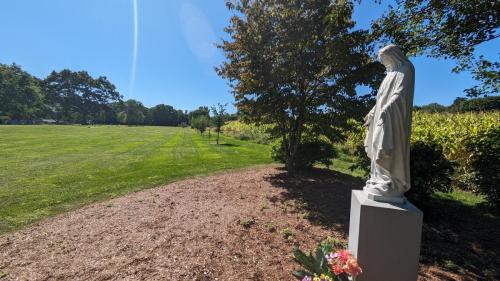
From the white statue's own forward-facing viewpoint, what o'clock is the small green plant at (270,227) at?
The small green plant is roughly at 1 o'clock from the white statue.

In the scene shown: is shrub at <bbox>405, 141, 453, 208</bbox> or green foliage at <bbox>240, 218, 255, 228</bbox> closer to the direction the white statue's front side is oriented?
the green foliage

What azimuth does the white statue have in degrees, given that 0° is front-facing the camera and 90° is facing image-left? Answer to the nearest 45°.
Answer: approximately 90°

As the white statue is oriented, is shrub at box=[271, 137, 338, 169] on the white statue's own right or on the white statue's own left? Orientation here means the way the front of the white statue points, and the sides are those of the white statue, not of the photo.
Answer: on the white statue's own right

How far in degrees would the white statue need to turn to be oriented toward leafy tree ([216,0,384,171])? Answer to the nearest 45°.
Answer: approximately 45° to its right

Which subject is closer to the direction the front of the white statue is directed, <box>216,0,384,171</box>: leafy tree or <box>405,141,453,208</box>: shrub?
the leafy tree

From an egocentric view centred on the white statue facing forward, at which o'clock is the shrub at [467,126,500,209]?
The shrub is roughly at 4 o'clock from the white statue.
